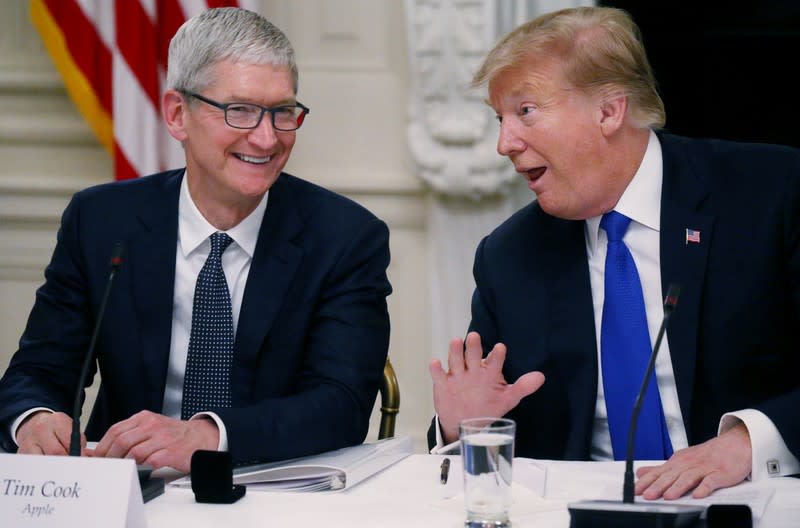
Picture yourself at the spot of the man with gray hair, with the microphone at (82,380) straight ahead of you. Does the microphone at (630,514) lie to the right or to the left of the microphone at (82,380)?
left

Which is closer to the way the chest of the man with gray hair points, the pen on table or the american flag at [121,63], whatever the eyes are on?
the pen on table

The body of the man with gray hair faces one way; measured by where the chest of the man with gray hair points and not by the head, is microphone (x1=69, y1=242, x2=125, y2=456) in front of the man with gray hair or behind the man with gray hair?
in front

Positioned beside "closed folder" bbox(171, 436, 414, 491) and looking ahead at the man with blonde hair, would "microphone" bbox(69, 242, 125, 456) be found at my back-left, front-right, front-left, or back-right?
back-left

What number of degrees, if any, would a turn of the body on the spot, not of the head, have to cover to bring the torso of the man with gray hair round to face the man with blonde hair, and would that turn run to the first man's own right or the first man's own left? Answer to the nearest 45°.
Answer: approximately 90° to the first man's own left

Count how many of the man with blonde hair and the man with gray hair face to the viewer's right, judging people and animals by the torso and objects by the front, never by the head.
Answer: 0

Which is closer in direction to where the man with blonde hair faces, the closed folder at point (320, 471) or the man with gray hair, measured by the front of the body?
the closed folder

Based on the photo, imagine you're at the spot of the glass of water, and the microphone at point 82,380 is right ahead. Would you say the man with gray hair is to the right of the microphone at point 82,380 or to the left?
right

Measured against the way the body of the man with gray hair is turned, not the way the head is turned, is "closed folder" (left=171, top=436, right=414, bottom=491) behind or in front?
in front

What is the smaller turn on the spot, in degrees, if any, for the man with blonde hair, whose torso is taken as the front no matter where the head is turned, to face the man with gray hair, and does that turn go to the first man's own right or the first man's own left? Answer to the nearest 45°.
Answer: approximately 45° to the first man's own right
